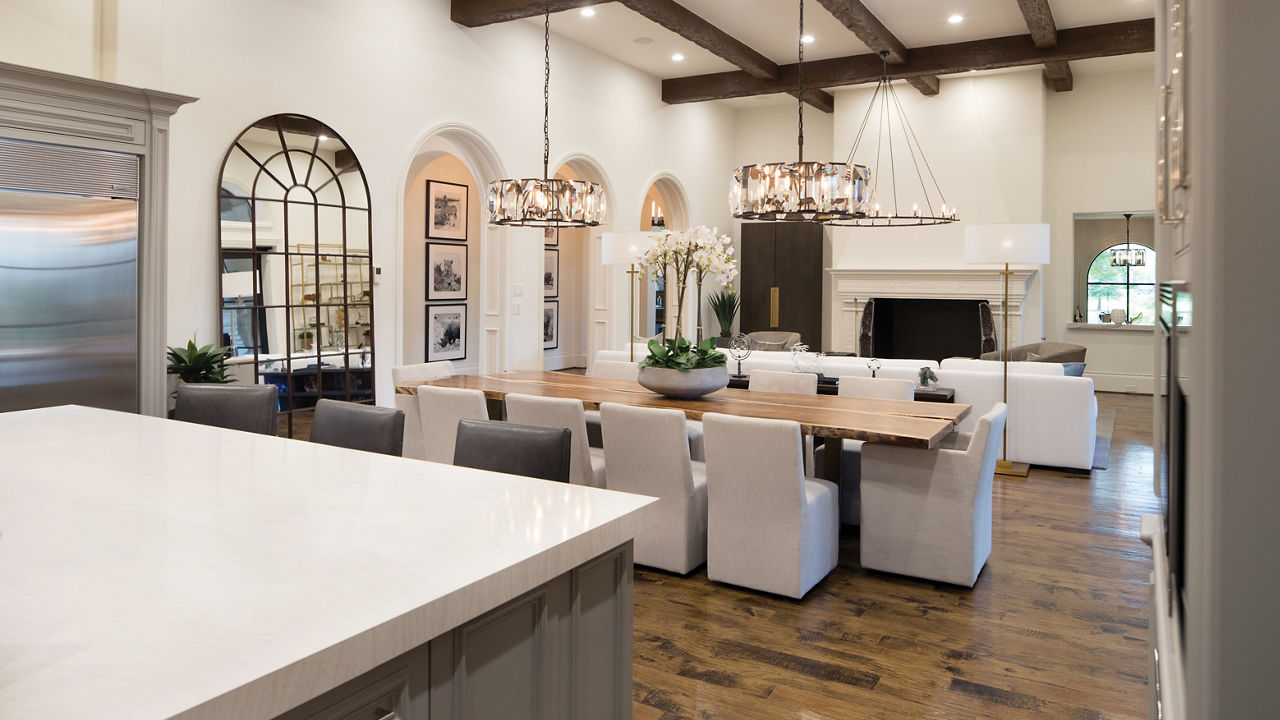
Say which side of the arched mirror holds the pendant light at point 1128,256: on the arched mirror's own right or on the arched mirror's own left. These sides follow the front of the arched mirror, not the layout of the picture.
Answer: on the arched mirror's own left

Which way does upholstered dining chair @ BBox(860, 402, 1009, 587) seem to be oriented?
to the viewer's left

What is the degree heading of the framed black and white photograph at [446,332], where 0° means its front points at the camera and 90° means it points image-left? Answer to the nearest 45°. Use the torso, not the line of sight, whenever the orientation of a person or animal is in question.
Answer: approximately 315°

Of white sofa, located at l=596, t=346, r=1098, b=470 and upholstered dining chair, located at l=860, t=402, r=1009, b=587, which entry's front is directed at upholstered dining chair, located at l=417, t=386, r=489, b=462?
upholstered dining chair, located at l=860, t=402, r=1009, b=587

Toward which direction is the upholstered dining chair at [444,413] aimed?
away from the camera

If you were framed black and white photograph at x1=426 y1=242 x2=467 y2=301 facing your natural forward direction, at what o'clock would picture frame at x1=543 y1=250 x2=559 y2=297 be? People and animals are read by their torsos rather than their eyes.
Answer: The picture frame is roughly at 9 o'clock from the framed black and white photograph.

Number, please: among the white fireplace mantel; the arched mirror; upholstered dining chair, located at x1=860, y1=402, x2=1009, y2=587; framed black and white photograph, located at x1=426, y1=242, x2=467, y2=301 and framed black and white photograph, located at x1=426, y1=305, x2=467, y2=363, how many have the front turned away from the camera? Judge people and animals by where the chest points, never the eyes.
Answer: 0

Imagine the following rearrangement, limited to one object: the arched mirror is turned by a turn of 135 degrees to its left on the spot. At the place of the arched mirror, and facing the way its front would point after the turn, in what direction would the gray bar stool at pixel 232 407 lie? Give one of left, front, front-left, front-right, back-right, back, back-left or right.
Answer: back

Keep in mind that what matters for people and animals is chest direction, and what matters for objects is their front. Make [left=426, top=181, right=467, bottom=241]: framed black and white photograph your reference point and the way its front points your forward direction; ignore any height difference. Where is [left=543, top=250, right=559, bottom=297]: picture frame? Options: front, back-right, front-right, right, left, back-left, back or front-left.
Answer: left

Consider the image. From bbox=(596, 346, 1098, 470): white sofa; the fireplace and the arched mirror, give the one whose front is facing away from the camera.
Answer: the white sofa

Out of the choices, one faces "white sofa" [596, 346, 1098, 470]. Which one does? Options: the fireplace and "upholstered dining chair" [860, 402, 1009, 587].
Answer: the fireplace

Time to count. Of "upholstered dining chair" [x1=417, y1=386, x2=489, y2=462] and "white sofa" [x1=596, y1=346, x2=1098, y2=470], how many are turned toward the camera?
0

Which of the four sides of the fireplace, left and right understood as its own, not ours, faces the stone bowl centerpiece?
front

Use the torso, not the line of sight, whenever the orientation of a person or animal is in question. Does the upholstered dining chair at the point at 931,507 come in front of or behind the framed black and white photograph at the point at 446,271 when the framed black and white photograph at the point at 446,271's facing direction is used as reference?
in front

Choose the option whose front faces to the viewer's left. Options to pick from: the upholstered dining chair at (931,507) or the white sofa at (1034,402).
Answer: the upholstered dining chair

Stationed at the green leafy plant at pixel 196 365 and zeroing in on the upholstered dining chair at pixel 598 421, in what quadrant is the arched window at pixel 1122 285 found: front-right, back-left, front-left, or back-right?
front-left

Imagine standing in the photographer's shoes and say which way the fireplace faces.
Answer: facing the viewer

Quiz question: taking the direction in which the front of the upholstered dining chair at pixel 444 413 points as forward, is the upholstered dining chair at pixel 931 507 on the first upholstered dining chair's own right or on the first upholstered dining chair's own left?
on the first upholstered dining chair's own right

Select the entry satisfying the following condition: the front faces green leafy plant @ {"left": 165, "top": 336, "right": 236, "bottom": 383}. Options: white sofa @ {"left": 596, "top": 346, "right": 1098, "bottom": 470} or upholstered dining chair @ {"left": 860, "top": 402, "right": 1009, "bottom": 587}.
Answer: the upholstered dining chair

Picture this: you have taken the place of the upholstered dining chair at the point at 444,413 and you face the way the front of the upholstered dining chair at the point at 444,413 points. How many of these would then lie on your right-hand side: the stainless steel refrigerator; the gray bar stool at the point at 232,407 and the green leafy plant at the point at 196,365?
0

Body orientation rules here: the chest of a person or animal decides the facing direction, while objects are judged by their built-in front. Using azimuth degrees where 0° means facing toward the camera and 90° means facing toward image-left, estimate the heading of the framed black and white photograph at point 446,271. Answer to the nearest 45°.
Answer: approximately 315°

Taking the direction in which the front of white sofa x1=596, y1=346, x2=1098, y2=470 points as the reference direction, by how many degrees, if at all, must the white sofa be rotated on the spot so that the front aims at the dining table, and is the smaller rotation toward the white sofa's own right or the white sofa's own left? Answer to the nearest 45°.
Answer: approximately 135° to the white sofa's own left
